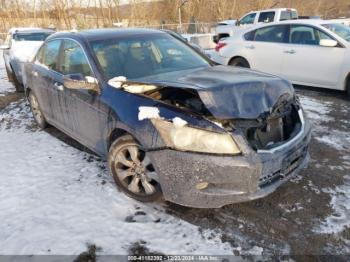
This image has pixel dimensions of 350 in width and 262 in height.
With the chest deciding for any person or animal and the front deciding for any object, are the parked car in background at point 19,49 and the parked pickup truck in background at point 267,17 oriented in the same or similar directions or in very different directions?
very different directions

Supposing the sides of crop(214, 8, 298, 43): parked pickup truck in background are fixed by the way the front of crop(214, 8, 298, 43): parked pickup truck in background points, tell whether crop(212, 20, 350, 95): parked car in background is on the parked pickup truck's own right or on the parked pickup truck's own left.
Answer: on the parked pickup truck's own left

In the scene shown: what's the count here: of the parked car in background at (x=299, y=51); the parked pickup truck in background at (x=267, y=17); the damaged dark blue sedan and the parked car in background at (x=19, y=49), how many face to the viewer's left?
1

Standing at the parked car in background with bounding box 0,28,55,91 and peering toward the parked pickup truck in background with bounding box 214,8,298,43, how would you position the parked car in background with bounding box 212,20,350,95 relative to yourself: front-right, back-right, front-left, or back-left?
front-right

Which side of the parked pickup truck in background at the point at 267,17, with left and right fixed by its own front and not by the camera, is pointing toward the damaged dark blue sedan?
left

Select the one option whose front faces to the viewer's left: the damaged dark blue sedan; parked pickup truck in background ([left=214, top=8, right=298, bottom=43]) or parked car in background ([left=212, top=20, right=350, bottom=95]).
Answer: parked pickup truck in background ([left=214, top=8, right=298, bottom=43])

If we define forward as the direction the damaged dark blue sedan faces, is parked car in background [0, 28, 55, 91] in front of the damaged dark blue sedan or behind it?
behind

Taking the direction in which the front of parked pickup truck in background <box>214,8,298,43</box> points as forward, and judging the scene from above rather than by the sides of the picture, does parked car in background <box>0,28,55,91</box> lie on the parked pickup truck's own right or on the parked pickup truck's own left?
on the parked pickup truck's own left

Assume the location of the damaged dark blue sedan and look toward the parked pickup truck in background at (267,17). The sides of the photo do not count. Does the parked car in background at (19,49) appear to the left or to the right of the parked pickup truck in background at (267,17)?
left

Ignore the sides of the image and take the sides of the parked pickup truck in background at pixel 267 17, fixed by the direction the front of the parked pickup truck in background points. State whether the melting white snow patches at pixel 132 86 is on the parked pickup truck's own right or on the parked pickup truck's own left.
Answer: on the parked pickup truck's own left

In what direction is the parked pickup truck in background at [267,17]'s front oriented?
to the viewer's left

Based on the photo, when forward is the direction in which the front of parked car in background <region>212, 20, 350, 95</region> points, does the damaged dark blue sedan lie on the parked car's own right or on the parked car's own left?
on the parked car's own right

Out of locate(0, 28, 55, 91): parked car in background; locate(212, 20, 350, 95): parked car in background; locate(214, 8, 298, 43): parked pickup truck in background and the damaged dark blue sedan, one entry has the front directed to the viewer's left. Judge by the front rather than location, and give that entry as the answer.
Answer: locate(214, 8, 298, 43): parked pickup truck in background
